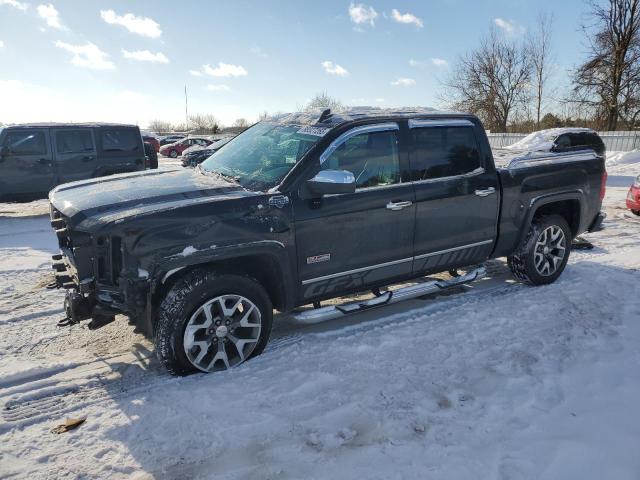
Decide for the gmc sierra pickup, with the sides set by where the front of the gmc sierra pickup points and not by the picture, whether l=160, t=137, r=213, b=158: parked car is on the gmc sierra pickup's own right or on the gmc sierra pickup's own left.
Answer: on the gmc sierra pickup's own right

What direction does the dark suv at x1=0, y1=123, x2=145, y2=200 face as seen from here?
to the viewer's left

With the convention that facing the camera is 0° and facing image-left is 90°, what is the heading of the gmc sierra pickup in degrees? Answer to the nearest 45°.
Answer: approximately 45°

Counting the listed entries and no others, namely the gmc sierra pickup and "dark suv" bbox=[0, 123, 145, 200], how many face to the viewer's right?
0

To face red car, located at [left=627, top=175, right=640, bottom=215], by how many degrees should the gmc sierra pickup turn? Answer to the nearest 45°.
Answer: approximately 180°

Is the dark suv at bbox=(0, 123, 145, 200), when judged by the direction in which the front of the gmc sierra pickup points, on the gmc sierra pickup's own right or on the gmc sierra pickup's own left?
on the gmc sierra pickup's own right

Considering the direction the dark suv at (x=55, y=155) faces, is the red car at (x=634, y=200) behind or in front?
behind

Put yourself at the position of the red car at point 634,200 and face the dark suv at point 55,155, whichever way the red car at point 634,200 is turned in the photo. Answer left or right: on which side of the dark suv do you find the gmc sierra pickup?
left
